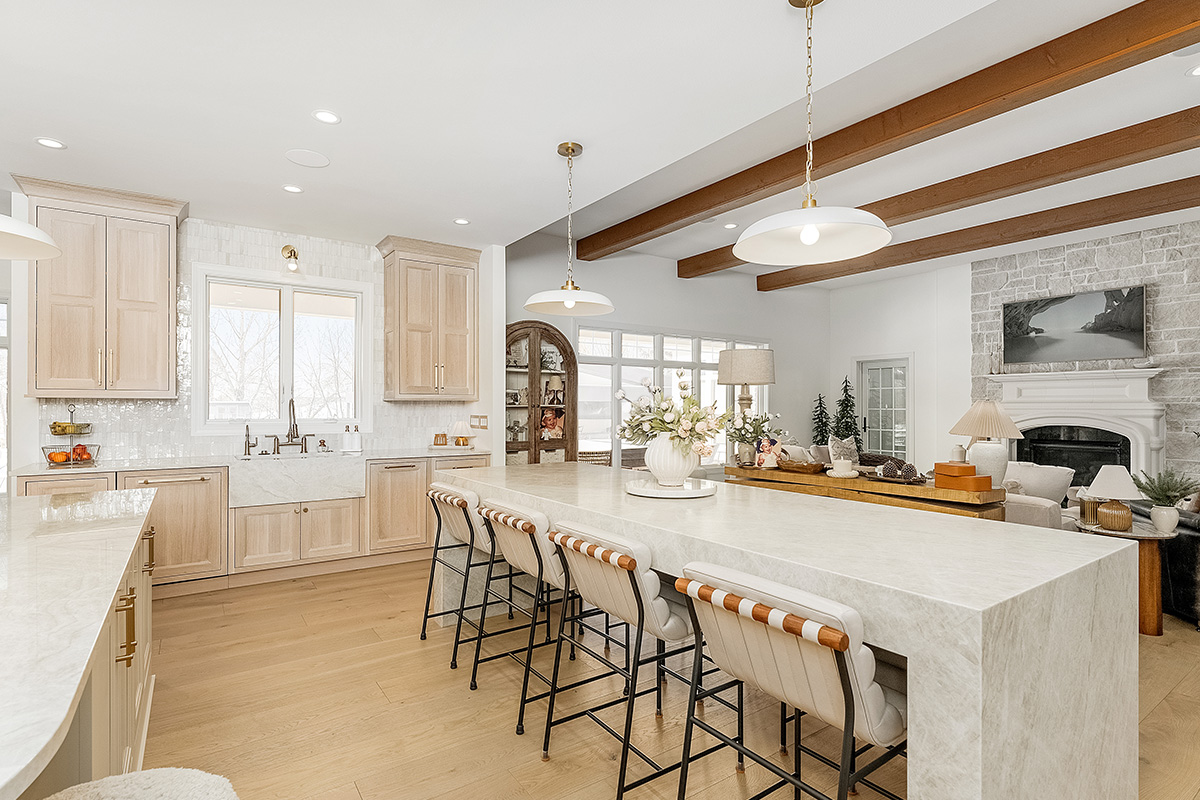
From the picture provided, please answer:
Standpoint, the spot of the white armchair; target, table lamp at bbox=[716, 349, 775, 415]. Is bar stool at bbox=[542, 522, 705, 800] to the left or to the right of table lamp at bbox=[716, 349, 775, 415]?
left

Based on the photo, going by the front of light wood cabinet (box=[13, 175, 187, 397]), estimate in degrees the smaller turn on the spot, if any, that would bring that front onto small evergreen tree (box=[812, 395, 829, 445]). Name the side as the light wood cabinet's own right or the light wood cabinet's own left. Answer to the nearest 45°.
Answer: approximately 90° to the light wood cabinet's own left

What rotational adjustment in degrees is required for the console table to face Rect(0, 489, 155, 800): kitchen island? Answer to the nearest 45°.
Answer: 0° — it already faces it

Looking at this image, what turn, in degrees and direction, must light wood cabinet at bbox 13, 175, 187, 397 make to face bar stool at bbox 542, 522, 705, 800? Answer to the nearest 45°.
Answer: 0° — it already faces it

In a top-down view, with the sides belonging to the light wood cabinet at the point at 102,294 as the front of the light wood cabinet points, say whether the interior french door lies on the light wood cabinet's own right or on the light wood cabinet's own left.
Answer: on the light wood cabinet's own left

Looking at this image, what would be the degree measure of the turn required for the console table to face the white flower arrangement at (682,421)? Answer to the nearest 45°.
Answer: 0° — it already faces it

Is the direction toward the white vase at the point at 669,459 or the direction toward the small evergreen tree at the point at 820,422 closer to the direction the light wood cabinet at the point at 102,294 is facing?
the white vase

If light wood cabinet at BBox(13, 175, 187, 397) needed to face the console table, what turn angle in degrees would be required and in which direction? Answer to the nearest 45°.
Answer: approximately 45° to its left

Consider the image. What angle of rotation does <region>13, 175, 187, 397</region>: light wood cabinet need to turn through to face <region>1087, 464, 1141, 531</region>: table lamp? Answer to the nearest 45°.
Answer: approximately 45° to its left

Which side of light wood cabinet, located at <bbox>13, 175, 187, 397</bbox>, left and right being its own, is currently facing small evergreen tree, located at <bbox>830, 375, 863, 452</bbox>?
left

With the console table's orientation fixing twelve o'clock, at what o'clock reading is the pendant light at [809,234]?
The pendant light is roughly at 11 o'clock from the console table.

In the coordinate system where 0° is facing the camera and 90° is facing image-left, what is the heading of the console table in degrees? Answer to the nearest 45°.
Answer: approximately 45°

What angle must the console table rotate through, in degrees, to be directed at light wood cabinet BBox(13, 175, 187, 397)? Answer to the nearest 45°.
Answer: approximately 45° to its right

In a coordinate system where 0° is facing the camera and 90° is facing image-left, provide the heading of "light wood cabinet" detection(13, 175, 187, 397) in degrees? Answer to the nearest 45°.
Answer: approximately 0°
